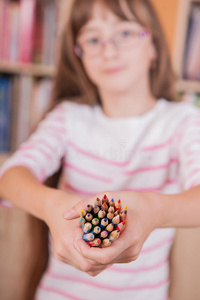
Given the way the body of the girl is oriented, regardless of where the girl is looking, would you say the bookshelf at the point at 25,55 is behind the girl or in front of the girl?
behind

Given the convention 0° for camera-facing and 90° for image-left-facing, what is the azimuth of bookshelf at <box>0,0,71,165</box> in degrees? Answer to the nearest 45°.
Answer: approximately 0°

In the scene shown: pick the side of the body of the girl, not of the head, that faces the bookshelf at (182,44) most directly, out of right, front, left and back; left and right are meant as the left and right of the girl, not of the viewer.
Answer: back

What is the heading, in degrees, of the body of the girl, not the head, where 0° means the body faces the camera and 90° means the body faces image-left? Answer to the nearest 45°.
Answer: approximately 0°

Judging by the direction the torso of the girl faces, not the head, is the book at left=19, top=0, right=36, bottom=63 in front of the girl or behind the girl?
behind

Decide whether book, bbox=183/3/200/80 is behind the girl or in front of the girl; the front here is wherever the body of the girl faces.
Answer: behind

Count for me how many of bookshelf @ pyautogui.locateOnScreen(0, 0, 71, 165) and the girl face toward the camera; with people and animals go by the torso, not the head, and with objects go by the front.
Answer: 2
